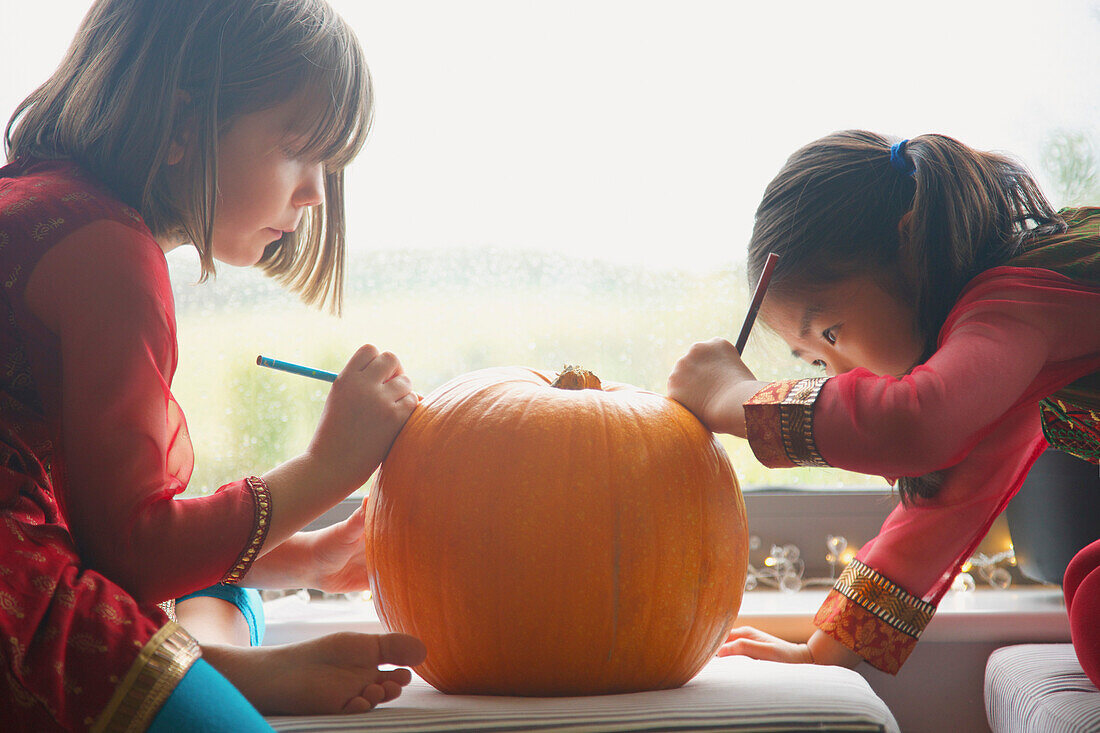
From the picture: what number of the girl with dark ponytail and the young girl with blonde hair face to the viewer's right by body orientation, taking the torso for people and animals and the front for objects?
1

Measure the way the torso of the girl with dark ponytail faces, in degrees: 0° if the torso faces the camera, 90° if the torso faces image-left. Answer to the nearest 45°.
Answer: approximately 90°

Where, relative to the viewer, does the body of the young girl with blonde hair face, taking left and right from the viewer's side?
facing to the right of the viewer

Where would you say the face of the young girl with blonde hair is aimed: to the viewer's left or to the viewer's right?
to the viewer's right

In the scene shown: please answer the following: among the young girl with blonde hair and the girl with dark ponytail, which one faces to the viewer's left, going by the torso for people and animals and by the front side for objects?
the girl with dark ponytail

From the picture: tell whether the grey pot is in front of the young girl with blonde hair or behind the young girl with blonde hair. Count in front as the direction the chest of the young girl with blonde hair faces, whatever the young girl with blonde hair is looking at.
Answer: in front
